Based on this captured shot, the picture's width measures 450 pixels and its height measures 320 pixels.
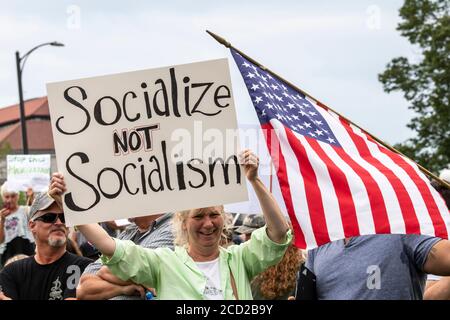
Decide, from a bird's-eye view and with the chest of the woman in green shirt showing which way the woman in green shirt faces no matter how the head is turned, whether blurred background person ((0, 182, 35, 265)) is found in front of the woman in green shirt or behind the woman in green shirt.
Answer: behind

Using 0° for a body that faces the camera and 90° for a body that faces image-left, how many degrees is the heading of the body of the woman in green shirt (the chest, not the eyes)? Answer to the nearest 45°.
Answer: approximately 0°

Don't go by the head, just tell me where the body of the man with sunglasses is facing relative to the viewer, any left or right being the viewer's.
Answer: facing the viewer and to the right of the viewer

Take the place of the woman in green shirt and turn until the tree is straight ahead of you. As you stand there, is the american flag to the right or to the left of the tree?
right

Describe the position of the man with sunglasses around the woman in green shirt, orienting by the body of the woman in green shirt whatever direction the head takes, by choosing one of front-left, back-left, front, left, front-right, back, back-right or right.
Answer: back-right

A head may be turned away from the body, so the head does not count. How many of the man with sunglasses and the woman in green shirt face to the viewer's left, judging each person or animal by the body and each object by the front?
0

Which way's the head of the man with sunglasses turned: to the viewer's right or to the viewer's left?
to the viewer's right

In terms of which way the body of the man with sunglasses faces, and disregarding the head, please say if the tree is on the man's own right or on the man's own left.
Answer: on the man's own left

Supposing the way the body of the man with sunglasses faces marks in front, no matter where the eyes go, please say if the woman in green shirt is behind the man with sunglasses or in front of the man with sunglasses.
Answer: in front

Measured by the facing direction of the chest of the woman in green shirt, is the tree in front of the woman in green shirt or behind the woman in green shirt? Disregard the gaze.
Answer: behind
